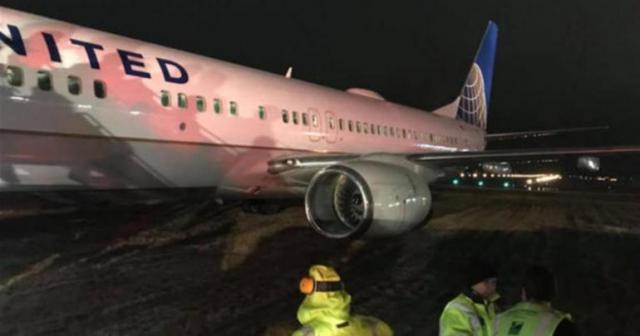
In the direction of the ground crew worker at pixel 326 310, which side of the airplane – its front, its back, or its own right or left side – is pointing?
left

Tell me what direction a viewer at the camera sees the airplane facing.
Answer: facing the viewer and to the left of the viewer

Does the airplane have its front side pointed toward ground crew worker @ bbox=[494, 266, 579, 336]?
no

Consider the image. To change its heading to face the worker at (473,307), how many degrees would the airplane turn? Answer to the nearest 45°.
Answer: approximately 90° to its left
